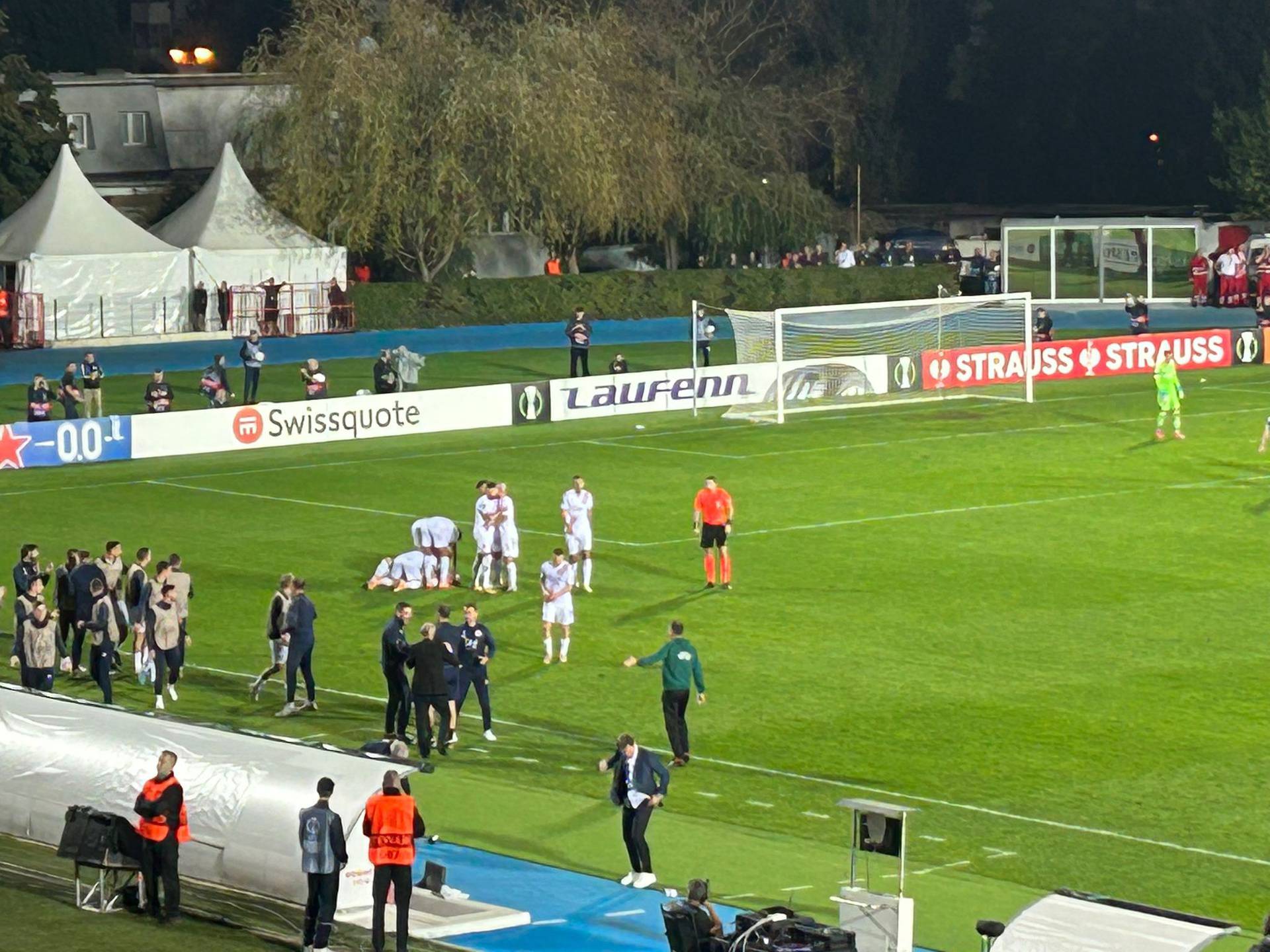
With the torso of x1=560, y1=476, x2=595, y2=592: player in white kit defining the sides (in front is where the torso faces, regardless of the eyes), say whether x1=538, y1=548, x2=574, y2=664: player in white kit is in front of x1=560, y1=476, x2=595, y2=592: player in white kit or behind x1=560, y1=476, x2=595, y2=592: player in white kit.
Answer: in front

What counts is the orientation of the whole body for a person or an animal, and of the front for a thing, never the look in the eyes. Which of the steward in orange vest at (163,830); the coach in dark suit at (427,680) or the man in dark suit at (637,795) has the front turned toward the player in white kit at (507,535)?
the coach in dark suit

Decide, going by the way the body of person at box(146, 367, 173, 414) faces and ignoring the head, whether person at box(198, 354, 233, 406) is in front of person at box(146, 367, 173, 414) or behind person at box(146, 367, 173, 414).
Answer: behind

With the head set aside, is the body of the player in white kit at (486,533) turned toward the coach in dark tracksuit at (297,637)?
no

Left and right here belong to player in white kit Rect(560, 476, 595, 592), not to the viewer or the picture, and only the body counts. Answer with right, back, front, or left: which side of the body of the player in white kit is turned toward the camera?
front

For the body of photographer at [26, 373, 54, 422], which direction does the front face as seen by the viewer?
toward the camera

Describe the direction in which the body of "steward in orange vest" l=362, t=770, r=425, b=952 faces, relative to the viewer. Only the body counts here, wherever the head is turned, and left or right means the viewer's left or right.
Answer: facing away from the viewer

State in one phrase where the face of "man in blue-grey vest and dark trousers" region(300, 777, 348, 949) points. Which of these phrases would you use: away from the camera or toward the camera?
away from the camera

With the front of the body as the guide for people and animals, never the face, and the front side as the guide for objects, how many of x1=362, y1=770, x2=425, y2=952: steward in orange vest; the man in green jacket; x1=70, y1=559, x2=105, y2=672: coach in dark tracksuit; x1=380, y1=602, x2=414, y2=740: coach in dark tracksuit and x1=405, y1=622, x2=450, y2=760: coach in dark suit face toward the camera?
0

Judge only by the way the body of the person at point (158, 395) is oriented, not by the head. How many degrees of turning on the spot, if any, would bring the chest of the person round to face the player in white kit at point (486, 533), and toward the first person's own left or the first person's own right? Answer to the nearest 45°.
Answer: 0° — they already face them

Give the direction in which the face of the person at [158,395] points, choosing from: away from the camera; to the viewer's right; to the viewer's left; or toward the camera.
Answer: toward the camera

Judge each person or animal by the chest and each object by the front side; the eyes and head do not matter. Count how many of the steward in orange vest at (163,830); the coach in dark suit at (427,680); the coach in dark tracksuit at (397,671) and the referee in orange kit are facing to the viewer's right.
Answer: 1

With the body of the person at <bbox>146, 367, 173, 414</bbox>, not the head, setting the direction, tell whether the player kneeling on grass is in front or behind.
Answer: in front

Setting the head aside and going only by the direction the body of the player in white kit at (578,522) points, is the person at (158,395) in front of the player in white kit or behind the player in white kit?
behind

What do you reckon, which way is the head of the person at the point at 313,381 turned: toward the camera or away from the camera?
toward the camera

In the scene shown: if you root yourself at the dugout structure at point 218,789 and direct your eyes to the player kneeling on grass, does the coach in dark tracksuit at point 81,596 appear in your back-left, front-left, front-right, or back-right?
front-left
